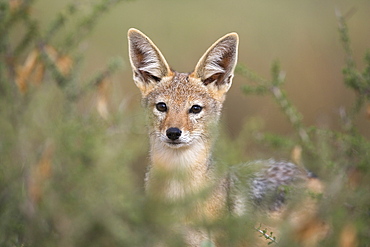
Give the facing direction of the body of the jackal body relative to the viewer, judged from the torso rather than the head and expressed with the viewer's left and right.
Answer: facing the viewer and to the left of the viewer
